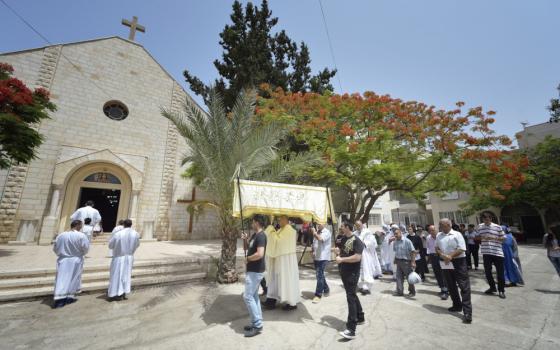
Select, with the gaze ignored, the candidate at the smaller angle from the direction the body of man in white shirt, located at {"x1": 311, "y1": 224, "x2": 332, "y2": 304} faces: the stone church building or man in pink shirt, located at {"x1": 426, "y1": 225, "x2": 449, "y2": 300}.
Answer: the stone church building

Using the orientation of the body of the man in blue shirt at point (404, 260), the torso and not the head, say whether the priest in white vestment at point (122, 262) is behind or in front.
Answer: in front

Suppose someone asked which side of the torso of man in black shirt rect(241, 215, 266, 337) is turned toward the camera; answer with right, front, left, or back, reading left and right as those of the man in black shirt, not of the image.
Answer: left

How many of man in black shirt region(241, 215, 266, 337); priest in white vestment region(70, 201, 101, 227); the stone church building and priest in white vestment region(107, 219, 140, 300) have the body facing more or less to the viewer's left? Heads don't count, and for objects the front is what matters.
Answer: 1

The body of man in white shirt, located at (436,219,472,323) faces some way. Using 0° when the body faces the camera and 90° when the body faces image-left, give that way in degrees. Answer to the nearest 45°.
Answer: approximately 45°

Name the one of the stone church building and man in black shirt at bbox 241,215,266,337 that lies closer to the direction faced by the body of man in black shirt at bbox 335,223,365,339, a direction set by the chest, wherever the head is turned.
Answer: the man in black shirt

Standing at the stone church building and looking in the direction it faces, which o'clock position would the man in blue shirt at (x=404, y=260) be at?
The man in blue shirt is roughly at 11 o'clock from the stone church building.

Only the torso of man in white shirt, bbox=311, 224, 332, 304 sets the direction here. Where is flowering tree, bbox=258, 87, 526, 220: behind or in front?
behind
